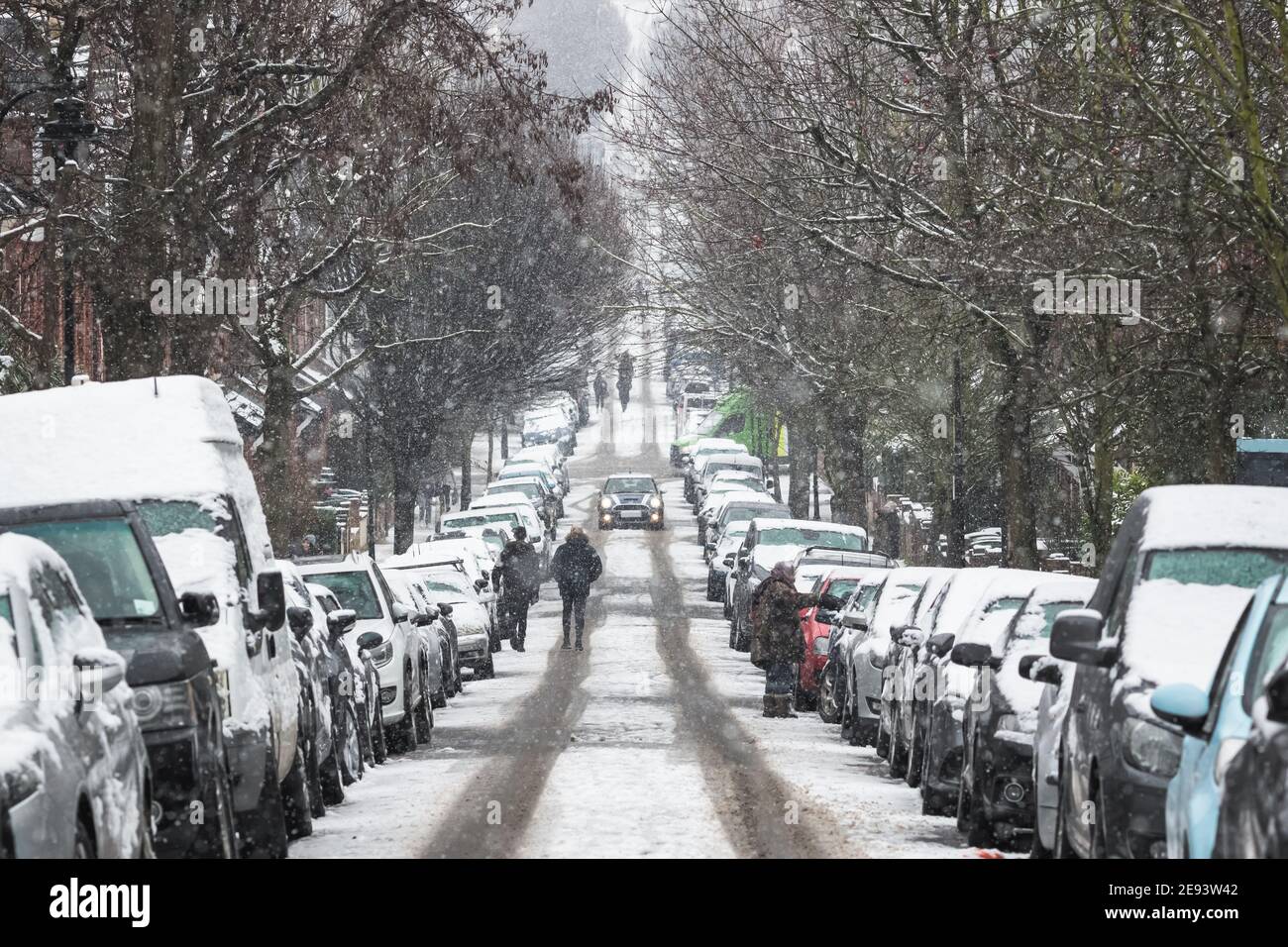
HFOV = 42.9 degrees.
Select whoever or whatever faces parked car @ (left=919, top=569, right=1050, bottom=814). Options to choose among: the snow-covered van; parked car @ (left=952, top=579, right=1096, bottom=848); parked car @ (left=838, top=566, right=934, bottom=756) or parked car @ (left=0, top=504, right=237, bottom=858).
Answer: parked car @ (left=838, top=566, right=934, bottom=756)

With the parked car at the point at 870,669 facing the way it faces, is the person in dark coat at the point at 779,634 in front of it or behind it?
behind

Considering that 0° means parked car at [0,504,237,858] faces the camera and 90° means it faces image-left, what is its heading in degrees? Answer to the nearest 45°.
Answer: approximately 0°

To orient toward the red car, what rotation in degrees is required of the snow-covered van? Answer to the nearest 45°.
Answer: approximately 135° to its left

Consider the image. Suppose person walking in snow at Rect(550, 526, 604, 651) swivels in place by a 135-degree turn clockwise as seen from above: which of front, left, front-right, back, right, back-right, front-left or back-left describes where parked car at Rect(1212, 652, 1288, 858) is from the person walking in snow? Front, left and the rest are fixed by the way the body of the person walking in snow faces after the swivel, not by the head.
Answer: front-right

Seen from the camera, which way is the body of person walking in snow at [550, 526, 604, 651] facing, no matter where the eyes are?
away from the camera

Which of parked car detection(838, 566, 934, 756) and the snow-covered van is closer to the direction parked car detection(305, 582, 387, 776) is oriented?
the snow-covered van

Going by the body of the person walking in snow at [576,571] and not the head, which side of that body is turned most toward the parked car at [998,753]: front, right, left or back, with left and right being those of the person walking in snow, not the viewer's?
back

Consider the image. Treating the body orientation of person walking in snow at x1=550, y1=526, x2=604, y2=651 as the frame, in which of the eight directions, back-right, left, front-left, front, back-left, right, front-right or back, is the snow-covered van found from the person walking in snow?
back

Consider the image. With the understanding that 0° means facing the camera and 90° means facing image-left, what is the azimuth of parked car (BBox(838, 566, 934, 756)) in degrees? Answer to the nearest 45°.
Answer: approximately 0°

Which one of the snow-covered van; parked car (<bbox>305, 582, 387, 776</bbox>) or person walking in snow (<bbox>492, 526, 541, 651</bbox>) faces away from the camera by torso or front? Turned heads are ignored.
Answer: the person walking in snow
